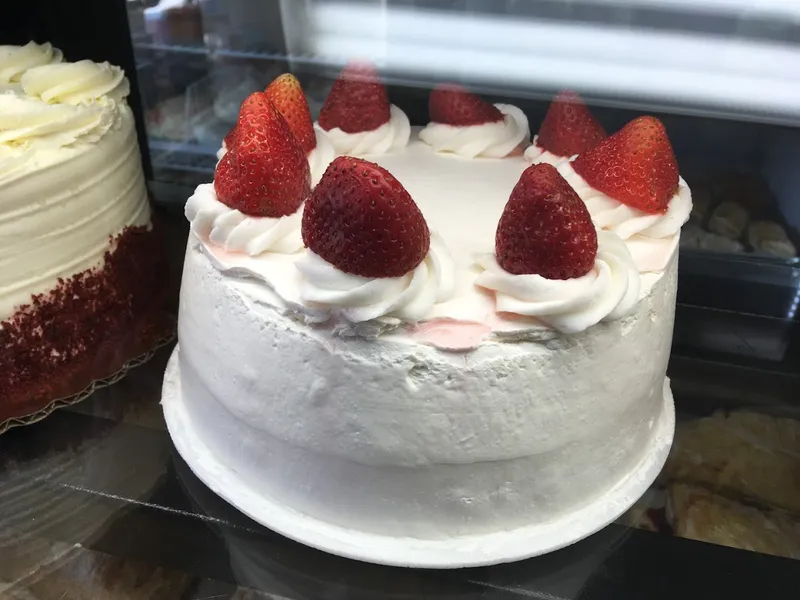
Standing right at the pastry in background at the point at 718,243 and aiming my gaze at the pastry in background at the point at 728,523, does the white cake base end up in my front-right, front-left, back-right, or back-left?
front-right

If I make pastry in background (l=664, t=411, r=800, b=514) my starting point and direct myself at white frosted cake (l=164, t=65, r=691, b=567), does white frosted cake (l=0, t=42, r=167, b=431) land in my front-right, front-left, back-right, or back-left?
front-right

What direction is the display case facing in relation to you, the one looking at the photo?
facing the viewer
